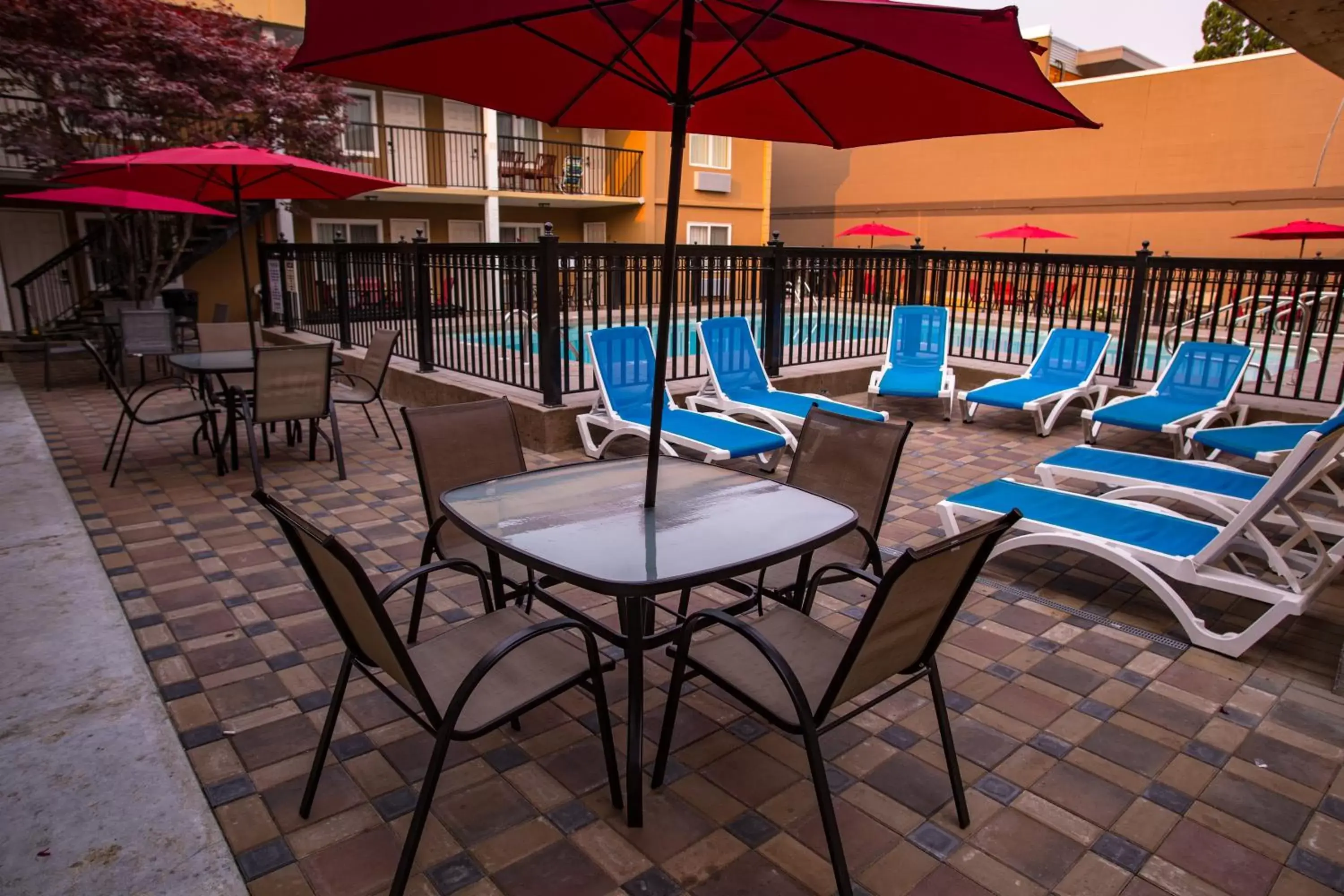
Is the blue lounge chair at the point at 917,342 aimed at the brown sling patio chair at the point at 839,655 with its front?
yes

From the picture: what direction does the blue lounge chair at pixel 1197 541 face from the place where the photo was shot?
facing away from the viewer and to the left of the viewer

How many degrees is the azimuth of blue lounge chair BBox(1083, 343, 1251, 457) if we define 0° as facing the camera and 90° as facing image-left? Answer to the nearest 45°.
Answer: approximately 45°

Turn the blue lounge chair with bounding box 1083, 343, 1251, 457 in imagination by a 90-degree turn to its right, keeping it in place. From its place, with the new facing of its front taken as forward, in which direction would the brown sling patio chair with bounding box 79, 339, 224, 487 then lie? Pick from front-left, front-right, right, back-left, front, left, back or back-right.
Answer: left

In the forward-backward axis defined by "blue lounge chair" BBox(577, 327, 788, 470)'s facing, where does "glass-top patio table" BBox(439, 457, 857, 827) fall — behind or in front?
in front

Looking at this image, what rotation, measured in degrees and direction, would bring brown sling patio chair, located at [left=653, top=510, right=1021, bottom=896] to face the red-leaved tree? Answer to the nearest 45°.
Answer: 0° — it already faces it

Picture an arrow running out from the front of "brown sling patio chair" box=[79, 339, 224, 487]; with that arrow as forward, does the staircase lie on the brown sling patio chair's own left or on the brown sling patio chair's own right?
on the brown sling patio chair's own left

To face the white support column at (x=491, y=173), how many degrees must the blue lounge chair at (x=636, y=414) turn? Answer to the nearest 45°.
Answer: approximately 135° to its left

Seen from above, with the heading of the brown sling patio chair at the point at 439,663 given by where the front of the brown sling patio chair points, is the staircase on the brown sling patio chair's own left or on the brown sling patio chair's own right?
on the brown sling patio chair's own left

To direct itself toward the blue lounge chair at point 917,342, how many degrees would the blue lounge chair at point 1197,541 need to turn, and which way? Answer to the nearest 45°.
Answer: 0° — it already faces it

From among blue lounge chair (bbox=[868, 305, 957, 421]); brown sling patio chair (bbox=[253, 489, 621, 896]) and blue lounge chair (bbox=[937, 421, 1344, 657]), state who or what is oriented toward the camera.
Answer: blue lounge chair (bbox=[868, 305, 957, 421])

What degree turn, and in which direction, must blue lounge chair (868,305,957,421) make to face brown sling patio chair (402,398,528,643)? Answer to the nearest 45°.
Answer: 0° — it already faces it

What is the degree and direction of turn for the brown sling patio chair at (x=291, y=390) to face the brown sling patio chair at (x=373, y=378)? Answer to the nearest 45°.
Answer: approximately 45° to its right

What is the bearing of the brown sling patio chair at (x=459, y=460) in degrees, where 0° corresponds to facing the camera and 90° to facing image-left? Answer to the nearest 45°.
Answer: approximately 315°

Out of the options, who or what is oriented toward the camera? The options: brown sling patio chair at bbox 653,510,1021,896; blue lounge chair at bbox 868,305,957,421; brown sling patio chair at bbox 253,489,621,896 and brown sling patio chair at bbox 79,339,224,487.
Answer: the blue lounge chair

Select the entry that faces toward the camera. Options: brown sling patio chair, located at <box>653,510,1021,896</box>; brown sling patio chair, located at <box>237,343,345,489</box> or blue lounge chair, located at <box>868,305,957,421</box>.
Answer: the blue lounge chair

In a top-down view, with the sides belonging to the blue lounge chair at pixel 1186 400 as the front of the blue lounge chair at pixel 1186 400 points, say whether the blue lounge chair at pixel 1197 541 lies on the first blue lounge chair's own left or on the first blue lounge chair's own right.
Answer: on the first blue lounge chair's own left

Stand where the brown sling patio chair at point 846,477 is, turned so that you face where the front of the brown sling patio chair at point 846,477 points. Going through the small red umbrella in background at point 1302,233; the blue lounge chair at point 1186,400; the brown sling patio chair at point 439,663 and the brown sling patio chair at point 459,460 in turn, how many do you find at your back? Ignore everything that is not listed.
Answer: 2

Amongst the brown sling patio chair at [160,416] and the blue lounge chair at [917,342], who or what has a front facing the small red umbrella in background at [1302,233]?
the brown sling patio chair

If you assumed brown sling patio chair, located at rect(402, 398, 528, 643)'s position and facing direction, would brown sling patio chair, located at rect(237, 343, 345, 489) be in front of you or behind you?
behind

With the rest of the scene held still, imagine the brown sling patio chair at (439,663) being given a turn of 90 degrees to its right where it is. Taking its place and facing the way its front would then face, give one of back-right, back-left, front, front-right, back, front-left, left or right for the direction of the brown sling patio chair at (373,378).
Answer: back-left

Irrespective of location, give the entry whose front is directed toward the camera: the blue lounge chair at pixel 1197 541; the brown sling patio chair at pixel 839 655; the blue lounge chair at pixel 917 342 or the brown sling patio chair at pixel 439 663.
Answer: the blue lounge chair at pixel 917 342

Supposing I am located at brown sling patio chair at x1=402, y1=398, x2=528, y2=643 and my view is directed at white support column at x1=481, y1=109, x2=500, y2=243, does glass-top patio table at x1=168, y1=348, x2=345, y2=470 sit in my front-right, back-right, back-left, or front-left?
front-left

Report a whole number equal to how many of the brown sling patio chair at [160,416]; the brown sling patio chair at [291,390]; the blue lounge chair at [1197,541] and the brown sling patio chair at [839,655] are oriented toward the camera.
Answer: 0
